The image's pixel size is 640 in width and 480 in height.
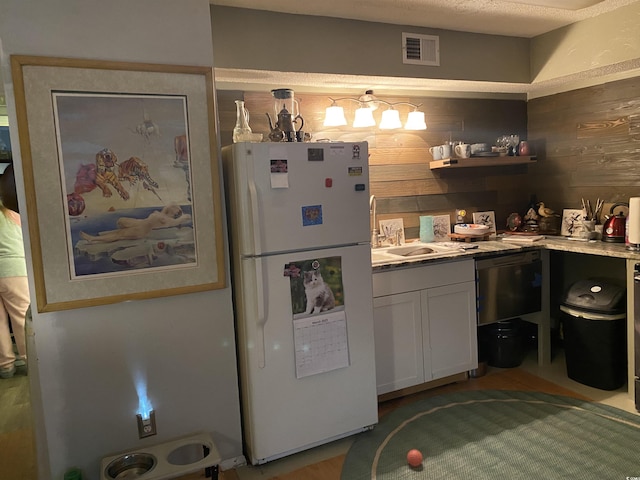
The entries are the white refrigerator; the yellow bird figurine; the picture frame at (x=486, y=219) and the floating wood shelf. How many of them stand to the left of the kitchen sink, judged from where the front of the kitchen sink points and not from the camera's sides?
3

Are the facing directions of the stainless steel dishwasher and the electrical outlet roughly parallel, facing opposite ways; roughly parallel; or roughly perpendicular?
roughly parallel

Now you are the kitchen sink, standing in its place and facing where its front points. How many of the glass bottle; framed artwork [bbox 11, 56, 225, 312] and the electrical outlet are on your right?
3

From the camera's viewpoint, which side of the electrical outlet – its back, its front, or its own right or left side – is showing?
front

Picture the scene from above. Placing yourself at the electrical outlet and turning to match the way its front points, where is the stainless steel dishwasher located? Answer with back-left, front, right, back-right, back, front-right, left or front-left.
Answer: left

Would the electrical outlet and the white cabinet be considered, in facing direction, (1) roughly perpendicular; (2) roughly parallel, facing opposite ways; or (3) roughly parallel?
roughly parallel

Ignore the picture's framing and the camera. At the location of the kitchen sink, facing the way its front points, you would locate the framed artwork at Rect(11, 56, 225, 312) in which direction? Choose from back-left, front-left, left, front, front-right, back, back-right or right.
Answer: right

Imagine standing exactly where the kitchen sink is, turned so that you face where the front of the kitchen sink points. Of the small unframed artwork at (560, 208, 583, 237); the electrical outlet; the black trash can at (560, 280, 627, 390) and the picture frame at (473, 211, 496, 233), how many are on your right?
1

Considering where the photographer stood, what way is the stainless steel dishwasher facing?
facing the viewer and to the right of the viewer

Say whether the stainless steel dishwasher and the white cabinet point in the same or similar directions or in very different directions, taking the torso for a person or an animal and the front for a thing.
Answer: same or similar directions

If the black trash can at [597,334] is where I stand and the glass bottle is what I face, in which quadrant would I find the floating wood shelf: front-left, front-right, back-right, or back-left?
front-right

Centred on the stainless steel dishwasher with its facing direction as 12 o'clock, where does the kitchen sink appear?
The kitchen sink is roughly at 4 o'clock from the stainless steel dishwasher.

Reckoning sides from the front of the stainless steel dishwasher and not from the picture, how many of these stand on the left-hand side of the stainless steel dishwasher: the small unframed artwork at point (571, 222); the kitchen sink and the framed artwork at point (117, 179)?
1

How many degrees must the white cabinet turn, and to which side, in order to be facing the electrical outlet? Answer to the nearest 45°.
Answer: approximately 90° to its right
